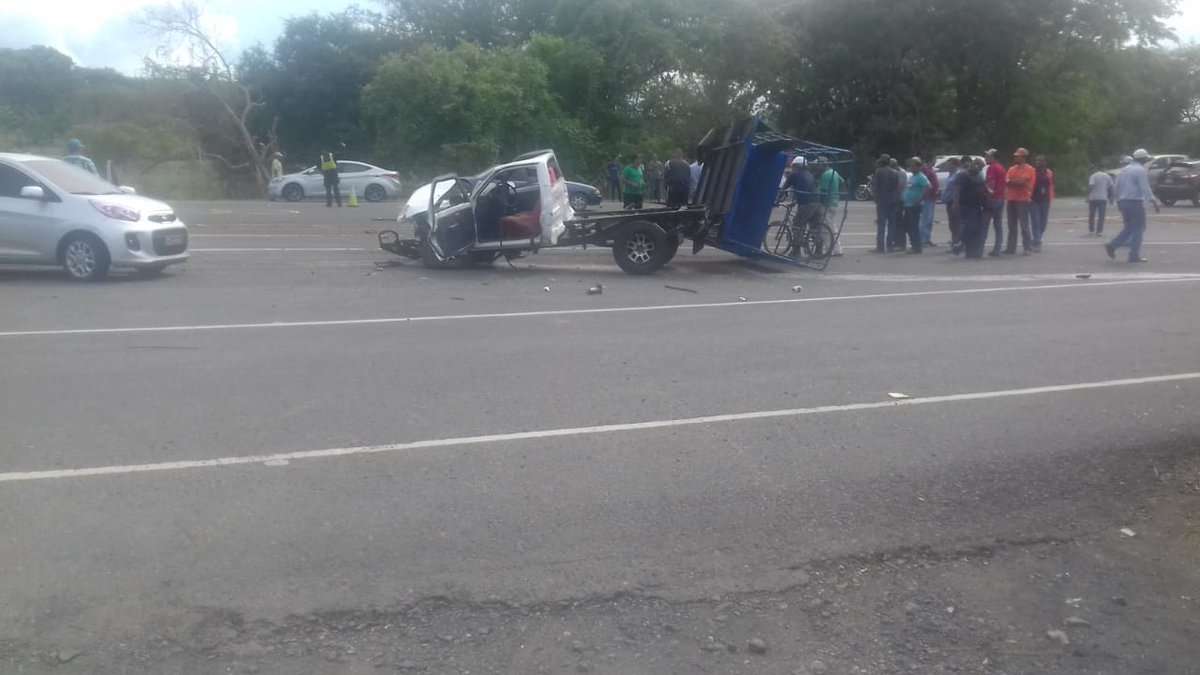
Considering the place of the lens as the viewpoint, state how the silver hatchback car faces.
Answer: facing the viewer and to the right of the viewer

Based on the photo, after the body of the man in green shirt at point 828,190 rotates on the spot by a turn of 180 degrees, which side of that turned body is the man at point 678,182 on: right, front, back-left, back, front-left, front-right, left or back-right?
back-left

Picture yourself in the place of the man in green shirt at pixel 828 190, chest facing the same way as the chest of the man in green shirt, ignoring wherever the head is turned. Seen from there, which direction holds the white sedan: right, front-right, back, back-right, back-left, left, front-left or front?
front-right

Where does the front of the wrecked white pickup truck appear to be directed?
to the viewer's left

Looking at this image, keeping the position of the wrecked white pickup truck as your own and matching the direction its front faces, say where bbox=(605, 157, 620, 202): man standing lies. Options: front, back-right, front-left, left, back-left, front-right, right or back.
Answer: right

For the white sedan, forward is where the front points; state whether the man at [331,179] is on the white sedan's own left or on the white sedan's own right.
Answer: on the white sedan's own left

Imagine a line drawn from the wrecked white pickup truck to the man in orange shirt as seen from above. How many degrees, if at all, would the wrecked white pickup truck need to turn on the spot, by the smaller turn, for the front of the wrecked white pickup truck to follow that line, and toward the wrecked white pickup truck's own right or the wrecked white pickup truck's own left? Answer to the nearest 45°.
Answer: approximately 180°

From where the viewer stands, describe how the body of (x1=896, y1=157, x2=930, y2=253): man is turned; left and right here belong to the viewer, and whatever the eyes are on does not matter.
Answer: facing to the left of the viewer
